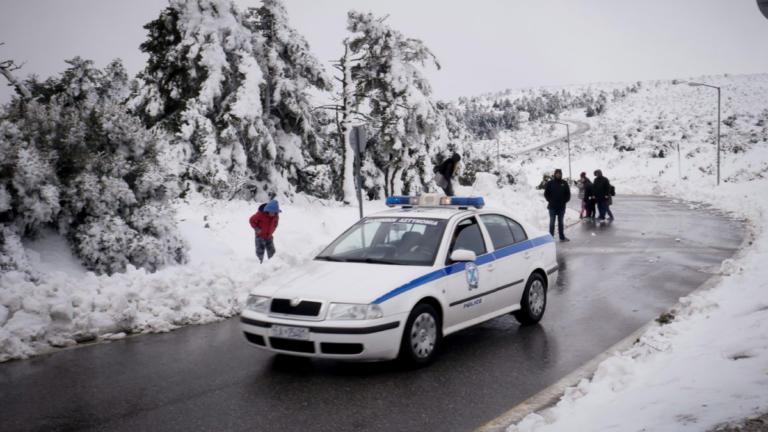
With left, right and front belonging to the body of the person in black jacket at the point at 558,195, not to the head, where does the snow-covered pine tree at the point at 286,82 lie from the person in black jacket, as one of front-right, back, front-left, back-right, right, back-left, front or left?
back-right

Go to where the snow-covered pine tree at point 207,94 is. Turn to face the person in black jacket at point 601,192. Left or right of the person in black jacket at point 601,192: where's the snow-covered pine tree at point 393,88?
left

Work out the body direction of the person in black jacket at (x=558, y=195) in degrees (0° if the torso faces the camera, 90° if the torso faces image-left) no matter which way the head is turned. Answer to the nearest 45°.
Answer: approximately 0°

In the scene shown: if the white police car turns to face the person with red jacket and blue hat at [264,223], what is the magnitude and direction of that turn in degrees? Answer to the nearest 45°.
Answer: approximately 90° to its right

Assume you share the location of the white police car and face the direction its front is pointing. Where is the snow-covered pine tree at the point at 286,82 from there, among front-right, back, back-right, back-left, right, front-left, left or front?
back-right

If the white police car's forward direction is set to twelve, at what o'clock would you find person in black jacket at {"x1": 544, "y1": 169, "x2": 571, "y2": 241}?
The person in black jacket is roughly at 5 o'clock from the white police car.

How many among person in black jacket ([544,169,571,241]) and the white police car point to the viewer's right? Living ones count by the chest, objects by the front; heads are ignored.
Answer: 0

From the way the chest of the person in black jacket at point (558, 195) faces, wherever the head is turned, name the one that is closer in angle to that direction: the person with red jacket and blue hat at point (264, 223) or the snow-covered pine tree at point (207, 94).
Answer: the person with red jacket and blue hat

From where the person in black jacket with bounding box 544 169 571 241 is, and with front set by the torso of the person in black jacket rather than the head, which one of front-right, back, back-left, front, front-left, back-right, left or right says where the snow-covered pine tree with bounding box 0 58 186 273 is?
front-right

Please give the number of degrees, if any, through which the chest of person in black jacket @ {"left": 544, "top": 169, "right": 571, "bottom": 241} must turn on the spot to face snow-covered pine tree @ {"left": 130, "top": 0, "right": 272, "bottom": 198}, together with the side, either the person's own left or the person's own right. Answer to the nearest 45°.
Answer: approximately 90° to the person's own right

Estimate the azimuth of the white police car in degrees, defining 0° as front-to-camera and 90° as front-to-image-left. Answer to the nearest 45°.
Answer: approximately 45°
